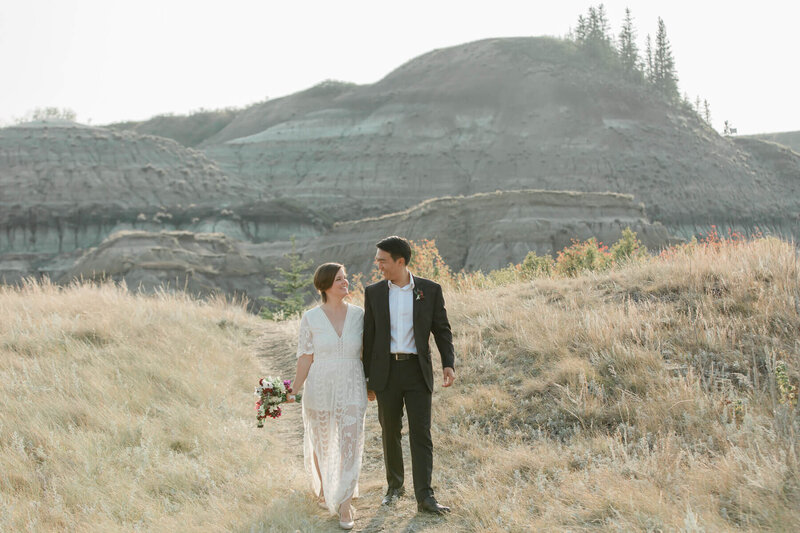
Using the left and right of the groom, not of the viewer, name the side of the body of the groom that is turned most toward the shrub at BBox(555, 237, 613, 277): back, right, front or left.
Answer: back

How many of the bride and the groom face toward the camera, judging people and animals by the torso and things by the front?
2

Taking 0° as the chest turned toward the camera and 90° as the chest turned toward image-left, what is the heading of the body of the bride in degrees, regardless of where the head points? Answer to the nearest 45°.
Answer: approximately 0°

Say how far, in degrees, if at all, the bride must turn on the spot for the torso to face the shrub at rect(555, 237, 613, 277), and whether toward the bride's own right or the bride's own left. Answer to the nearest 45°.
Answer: approximately 135° to the bride's own left

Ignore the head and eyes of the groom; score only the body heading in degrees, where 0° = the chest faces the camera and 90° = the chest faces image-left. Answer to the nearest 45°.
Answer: approximately 0°
